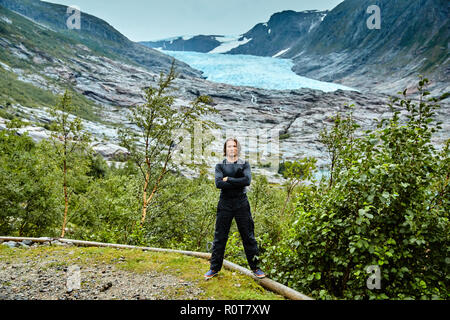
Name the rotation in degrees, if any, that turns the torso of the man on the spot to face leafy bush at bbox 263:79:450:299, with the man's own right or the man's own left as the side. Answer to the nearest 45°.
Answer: approximately 45° to the man's own left

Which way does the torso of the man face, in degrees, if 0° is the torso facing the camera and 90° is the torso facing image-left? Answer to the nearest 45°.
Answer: approximately 0°
